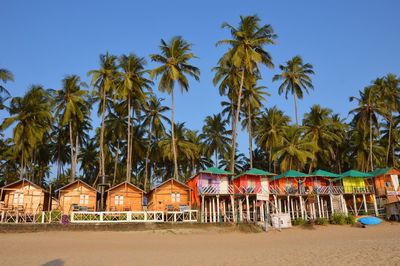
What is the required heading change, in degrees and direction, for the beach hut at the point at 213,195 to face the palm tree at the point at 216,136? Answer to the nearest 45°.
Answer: approximately 180°

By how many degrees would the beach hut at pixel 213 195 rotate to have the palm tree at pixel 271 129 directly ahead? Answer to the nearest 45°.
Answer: approximately 135° to its left

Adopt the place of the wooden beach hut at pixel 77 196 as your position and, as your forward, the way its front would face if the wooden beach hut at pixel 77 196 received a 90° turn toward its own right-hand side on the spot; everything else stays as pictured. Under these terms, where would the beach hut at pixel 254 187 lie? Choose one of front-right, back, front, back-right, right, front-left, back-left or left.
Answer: back

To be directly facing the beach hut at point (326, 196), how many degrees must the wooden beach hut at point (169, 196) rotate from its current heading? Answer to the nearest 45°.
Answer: approximately 90° to its left

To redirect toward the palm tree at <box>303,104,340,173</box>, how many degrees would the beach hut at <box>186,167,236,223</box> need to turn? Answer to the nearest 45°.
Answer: approximately 135° to its left

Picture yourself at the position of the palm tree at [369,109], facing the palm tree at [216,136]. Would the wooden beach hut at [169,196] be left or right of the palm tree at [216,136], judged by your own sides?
left

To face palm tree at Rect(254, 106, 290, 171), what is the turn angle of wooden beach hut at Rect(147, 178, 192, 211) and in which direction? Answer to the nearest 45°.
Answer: approximately 135° to its left

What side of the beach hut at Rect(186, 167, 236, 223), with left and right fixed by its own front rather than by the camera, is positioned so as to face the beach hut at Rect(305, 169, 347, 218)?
left

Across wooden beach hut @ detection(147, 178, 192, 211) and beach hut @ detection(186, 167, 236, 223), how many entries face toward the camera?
2

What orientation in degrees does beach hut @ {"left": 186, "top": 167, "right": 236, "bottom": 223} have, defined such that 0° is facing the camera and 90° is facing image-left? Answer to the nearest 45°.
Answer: approximately 0°
